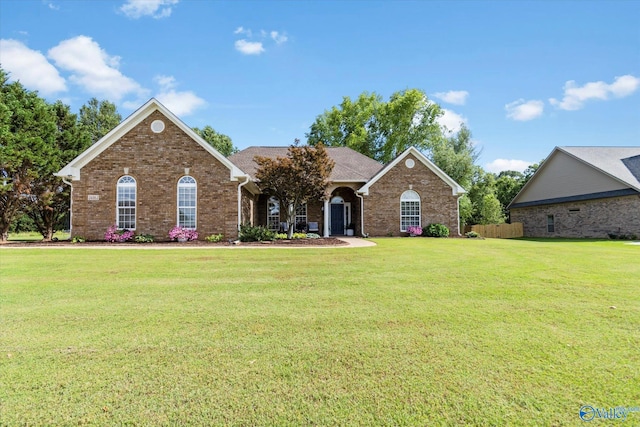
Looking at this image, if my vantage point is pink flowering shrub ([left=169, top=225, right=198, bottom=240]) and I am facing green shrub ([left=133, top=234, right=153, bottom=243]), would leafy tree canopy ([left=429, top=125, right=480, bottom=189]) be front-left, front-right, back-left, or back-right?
back-right

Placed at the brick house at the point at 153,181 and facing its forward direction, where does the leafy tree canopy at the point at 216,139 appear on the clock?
The leafy tree canopy is roughly at 6 o'clock from the brick house.

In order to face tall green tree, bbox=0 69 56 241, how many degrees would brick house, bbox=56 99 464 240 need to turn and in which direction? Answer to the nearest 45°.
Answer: approximately 90° to its right

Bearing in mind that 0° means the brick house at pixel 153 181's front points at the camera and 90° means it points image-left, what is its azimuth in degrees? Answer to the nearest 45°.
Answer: approximately 0°

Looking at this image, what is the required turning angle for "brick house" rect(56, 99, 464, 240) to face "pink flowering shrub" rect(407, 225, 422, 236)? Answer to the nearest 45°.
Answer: approximately 90° to its left

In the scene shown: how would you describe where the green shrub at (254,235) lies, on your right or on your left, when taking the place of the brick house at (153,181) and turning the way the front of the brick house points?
on your left

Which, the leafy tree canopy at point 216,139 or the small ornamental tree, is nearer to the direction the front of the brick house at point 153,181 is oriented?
the small ornamental tree

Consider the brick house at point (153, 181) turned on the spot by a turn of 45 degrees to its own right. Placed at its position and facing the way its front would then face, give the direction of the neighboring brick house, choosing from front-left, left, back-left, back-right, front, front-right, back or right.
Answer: back-left
